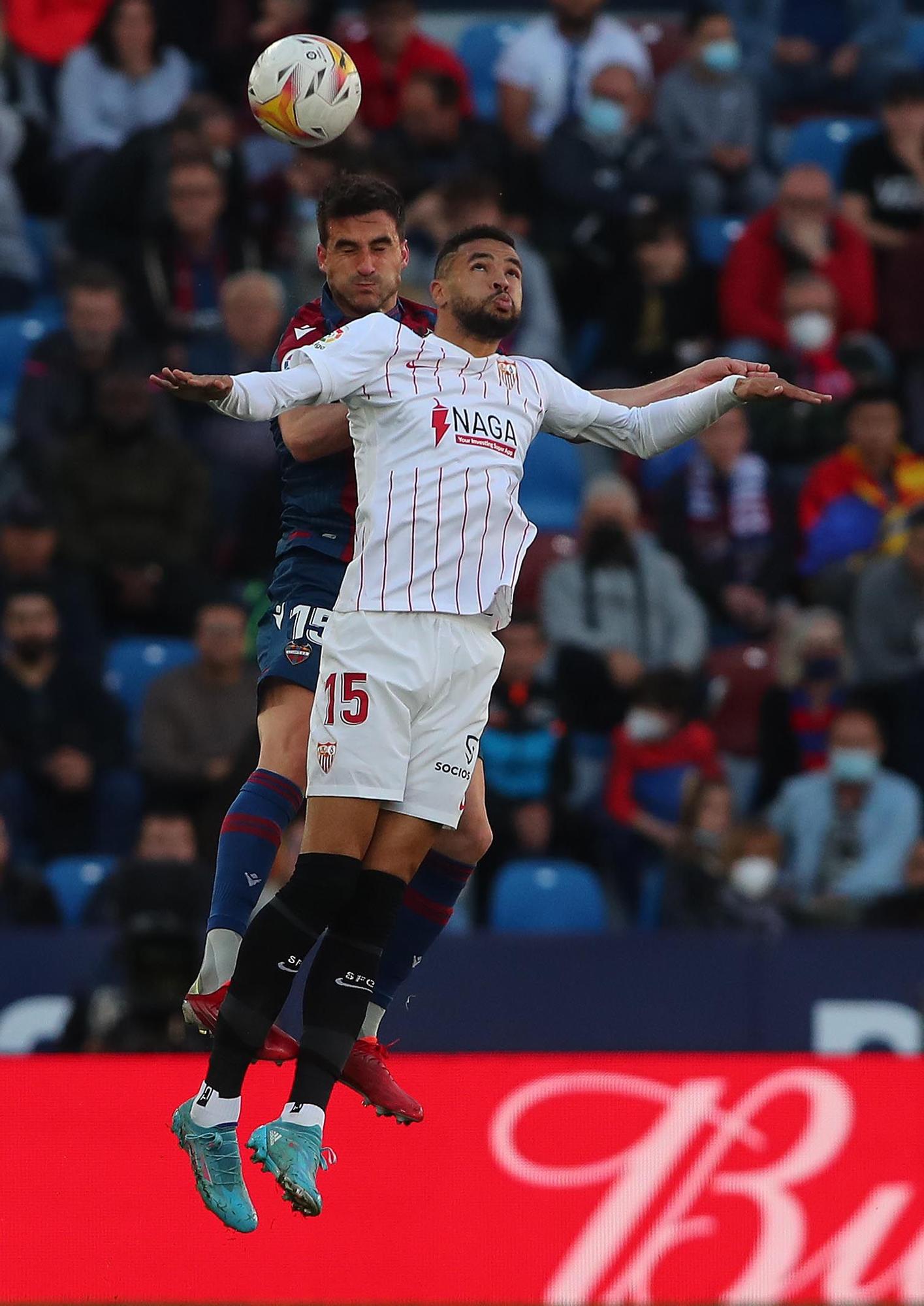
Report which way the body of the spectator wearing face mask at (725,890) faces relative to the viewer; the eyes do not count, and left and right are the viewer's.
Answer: facing the viewer

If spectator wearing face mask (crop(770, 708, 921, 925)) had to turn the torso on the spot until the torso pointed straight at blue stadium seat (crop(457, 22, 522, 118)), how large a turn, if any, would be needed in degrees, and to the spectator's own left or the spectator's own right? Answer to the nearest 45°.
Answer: approximately 135° to the spectator's own right

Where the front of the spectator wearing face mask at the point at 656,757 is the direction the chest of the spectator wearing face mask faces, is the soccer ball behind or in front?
in front

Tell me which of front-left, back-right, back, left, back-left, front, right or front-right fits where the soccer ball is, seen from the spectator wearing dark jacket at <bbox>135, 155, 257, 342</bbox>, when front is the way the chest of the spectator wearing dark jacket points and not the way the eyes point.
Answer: front

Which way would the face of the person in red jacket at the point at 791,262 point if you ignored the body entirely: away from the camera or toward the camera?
toward the camera

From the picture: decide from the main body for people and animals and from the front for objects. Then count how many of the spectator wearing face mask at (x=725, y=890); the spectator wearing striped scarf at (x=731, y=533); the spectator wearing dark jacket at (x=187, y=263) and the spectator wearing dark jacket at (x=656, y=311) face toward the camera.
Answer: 4

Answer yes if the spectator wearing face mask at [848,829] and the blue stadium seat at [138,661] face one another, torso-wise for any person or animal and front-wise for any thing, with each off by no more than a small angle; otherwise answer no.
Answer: no

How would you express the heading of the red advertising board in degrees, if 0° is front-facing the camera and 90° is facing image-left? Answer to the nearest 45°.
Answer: approximately 0°

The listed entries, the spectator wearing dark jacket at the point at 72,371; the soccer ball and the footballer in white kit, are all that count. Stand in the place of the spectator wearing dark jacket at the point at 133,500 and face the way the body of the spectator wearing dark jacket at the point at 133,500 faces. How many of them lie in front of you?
2

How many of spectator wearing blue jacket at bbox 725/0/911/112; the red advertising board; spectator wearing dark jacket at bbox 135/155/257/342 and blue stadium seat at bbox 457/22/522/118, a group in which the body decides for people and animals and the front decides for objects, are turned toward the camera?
4

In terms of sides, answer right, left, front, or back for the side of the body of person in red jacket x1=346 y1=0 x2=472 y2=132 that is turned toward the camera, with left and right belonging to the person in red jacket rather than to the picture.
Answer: front

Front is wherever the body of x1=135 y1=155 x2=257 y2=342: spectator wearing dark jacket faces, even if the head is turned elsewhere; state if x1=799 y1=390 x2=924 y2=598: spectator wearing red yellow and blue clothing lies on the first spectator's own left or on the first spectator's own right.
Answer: on the first spectator's own left

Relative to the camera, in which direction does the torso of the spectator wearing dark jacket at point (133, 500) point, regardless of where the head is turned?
toward the camera
